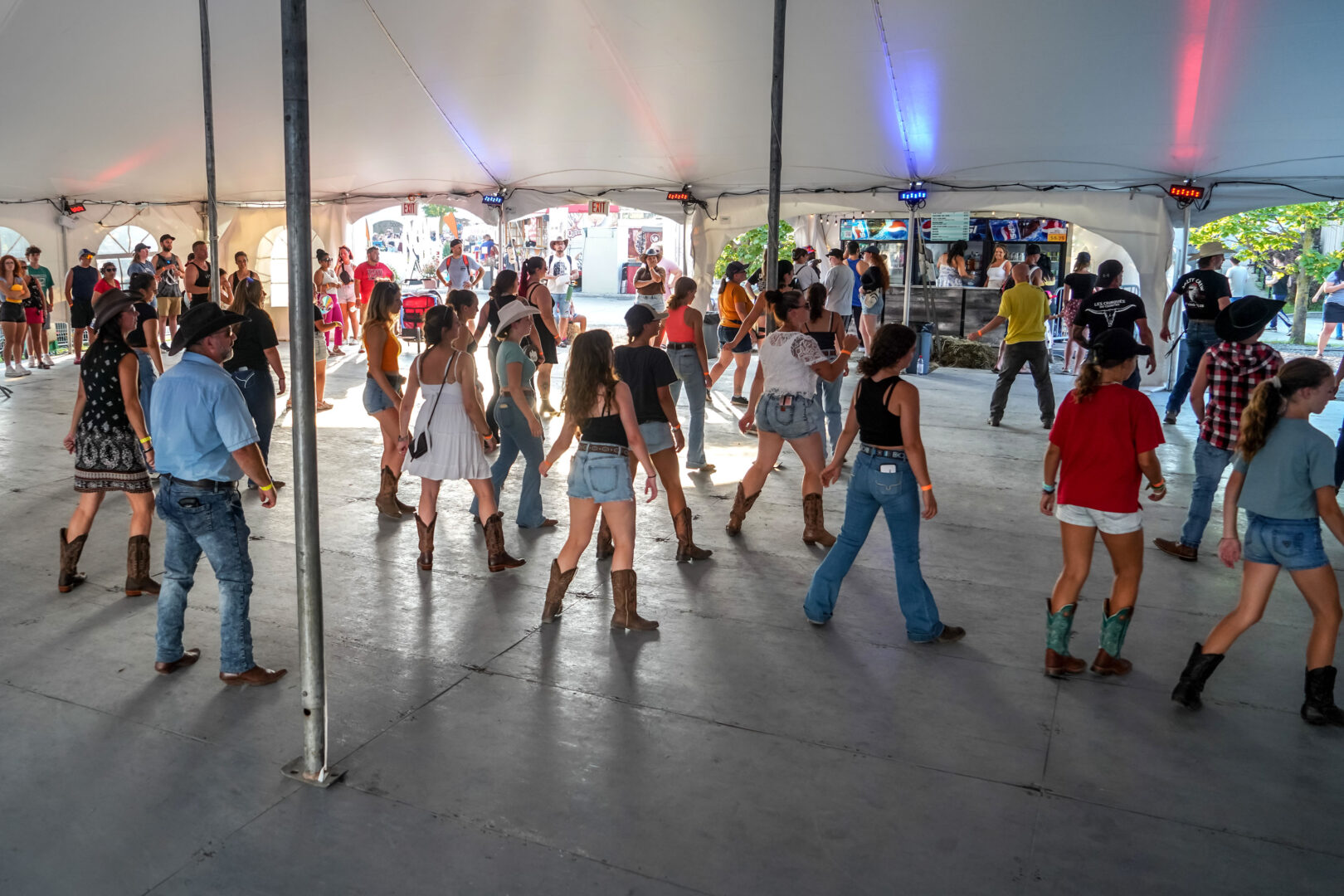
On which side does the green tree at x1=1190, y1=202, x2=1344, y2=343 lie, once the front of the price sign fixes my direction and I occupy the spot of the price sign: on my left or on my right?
on my left

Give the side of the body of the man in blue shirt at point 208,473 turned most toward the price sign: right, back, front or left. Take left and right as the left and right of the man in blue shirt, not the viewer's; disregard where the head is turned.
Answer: front

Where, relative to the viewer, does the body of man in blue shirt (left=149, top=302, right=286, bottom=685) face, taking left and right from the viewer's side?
facing away from the viewer and to the right of the viewer

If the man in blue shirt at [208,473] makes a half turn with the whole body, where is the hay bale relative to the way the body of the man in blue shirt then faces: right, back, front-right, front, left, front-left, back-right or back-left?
back

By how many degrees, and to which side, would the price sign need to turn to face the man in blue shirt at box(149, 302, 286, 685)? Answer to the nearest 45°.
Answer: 0° — it already faces them

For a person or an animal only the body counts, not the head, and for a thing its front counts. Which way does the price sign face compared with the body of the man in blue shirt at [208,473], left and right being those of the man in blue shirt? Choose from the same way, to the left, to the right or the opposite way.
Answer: the opposite way

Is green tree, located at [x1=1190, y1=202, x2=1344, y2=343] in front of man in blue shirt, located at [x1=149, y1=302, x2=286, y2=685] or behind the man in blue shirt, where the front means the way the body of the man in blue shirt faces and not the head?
in front

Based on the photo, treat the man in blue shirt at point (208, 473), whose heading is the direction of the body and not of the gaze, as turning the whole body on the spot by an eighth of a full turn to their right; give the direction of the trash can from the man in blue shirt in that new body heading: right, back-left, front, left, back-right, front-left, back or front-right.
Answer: front-left

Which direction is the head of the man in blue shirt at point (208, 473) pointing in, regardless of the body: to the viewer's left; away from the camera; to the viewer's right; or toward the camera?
to the viewer's right

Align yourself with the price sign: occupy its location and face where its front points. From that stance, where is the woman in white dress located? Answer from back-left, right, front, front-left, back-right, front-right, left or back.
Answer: front

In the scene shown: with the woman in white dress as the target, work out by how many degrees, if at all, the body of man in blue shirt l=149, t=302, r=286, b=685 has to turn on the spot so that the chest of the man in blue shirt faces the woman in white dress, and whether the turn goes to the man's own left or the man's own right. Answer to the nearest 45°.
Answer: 0° — they already face them

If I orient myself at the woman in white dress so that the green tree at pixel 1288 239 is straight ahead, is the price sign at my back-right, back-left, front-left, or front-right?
front-left

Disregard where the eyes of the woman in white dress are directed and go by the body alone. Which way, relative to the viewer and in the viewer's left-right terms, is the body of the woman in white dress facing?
facing away from the viewer and to the right of the viewer

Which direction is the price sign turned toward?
toward the camera

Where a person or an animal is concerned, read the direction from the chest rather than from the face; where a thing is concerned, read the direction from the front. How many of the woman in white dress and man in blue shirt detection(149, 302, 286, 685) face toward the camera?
0

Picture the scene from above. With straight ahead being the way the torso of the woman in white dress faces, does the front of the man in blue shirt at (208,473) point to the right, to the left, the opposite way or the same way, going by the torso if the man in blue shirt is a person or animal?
the same way

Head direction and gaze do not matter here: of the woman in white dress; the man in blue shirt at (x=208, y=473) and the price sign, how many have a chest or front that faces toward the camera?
1

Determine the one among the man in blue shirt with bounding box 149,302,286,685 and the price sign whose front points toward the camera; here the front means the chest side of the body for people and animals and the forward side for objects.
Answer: the price sign

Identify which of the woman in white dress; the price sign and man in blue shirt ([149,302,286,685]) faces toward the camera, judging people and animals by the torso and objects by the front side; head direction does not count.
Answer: the price sign
